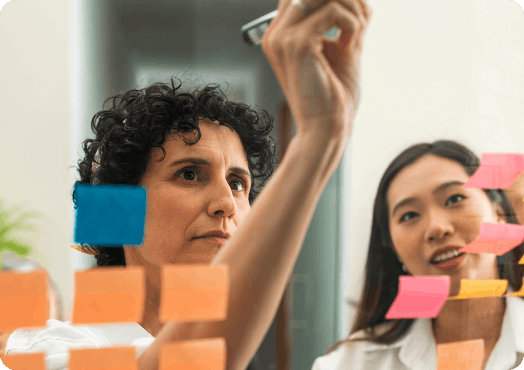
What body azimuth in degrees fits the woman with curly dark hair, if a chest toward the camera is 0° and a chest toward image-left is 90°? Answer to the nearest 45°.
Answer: approximately 315°

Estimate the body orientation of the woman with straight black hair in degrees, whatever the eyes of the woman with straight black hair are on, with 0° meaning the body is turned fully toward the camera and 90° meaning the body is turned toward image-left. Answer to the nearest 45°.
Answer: approximately 0°
